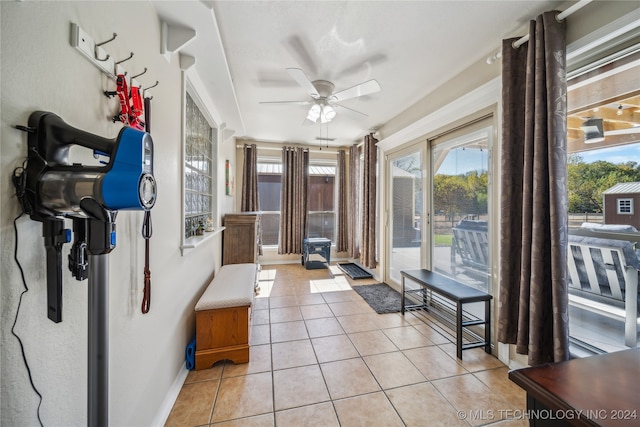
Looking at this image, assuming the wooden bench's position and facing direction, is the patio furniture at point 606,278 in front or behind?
in front

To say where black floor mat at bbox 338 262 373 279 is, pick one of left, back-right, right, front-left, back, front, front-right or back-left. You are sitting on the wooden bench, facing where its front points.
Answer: front-left

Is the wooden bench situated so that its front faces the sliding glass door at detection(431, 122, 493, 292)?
yes

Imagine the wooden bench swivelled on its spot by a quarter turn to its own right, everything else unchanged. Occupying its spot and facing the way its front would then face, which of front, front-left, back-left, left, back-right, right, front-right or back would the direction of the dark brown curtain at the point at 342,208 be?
back-left

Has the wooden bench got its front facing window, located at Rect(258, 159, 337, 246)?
no

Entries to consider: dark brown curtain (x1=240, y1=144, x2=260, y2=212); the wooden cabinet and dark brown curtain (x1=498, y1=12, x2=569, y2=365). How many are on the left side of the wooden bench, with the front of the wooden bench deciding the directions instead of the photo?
2

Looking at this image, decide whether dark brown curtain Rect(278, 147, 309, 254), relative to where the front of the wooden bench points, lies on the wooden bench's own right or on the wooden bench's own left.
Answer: on the wooden bench's own left

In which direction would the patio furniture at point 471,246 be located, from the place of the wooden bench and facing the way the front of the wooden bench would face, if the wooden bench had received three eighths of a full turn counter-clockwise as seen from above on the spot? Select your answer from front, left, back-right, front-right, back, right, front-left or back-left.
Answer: back-right

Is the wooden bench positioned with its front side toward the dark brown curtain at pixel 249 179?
no

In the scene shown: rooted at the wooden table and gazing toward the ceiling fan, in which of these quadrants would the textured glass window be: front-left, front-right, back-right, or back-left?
front-left

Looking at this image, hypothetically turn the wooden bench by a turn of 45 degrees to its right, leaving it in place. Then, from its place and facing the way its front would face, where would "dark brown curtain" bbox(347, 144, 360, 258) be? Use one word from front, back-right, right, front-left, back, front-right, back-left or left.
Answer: left

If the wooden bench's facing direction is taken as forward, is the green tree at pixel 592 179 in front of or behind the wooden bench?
in front

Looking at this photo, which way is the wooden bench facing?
to the viewer's right

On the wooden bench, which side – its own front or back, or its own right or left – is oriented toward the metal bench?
front
